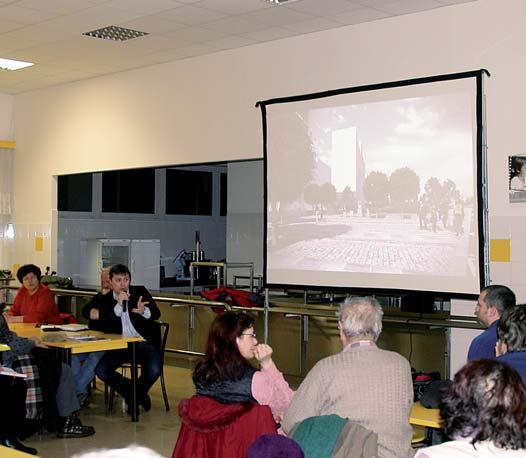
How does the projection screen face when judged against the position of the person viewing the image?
facing the viewer and to the left of the viewer

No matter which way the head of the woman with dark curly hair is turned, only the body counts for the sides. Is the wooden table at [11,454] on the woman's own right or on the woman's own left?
on the woman's own left

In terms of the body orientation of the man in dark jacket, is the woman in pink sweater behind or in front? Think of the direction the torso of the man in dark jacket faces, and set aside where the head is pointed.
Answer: in front

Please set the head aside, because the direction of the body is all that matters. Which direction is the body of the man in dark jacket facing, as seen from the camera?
toward the camera

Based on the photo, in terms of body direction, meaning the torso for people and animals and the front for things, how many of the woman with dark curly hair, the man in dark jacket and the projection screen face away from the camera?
1

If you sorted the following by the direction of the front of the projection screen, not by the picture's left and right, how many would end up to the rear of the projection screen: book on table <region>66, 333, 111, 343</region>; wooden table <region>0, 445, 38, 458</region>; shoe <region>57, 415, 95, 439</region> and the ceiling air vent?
0

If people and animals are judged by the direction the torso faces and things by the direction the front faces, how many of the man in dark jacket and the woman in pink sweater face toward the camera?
1

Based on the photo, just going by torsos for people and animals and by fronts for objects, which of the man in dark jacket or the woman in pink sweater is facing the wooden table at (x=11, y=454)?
the man in dark jacket

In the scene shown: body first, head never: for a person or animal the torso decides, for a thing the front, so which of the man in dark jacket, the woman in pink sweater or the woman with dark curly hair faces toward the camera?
the man in dark jacket

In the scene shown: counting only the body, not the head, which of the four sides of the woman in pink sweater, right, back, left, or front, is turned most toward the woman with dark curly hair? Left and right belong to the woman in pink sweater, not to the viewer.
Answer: right

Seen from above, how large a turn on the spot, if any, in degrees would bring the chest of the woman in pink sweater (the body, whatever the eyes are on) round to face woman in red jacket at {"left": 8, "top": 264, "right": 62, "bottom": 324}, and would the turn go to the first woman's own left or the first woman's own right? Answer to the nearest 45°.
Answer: approximately 90° to the first woman's own left

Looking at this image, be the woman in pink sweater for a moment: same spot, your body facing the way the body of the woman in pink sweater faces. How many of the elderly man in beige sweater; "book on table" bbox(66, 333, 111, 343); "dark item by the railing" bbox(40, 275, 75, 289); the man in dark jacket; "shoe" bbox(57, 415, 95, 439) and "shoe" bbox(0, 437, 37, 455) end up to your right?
1

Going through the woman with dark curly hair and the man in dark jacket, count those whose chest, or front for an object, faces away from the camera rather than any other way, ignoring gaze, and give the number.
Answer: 1

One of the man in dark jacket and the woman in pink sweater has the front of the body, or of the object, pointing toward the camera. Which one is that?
the man in dark jacket

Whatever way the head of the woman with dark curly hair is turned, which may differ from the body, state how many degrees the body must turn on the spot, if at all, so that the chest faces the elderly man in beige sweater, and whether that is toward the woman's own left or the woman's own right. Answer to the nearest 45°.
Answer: approximately 45° to the woman's own left

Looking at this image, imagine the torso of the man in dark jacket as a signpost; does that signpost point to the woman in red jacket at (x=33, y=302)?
no

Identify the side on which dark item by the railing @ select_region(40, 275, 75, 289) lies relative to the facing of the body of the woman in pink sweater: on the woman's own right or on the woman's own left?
on the woman's own left

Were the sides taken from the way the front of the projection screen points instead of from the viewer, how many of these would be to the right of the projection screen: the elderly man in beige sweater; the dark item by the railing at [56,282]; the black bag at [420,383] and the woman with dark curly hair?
1

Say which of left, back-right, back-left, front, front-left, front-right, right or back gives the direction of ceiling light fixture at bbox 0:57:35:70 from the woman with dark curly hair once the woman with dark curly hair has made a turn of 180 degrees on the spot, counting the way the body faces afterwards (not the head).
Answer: back-right

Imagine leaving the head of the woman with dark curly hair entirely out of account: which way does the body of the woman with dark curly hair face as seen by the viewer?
away from the camera
